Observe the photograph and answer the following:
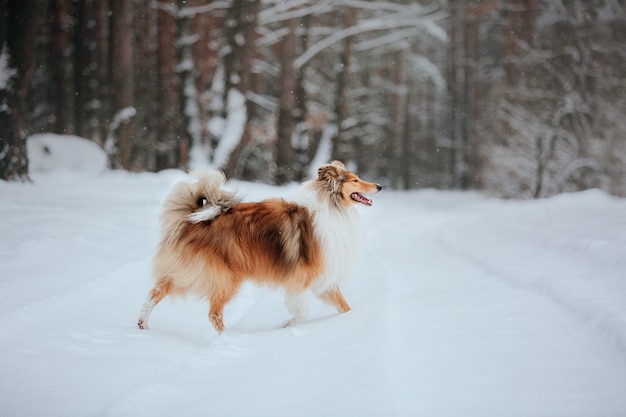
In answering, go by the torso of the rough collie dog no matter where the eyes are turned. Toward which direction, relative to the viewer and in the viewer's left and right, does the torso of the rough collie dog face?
facing to the right of the viewer

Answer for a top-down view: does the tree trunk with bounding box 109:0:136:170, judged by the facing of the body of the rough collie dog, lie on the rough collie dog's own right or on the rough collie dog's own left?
on the rough collie dog's own left

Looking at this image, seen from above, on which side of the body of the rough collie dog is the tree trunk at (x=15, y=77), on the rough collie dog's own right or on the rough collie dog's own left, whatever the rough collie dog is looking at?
on the rough collie dog's own left

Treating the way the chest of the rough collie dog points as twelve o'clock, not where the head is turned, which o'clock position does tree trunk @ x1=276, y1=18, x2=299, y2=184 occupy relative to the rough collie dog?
The tree trunk is roughly at 9 o'clock from the rough collie dog.

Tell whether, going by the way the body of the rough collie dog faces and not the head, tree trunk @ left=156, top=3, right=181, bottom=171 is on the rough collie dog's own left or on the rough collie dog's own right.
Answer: on the rough collie dog's own left

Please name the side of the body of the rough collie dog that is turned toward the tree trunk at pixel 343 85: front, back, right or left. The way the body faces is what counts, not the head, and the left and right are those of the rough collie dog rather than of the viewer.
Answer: left
